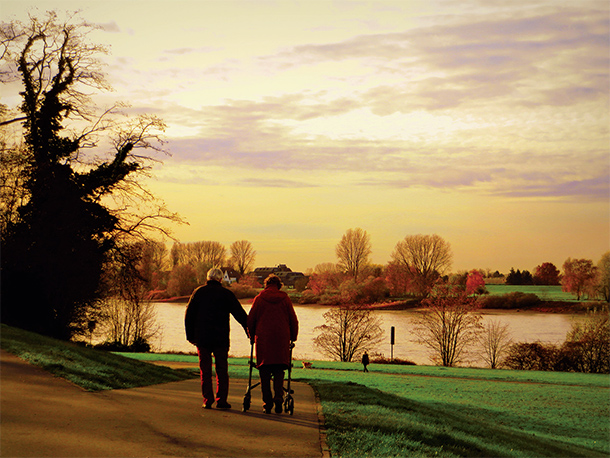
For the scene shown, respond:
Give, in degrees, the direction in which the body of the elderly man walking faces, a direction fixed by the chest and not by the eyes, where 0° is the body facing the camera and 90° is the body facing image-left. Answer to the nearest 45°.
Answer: approximately 180°

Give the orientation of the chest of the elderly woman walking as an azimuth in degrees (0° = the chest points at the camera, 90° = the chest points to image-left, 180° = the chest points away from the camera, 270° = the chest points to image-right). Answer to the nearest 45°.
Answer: approximately 180°

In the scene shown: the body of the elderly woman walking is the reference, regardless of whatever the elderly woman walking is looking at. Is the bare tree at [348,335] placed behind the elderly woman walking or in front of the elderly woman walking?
in front

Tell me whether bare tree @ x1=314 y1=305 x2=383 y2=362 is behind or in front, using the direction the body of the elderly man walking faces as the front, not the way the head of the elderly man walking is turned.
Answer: in front

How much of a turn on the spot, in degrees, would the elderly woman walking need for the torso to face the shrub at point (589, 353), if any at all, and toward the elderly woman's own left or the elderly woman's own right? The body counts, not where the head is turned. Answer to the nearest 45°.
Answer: approximately 45° to the elderly woman's own right

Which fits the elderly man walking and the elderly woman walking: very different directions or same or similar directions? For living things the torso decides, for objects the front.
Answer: same or similar directions

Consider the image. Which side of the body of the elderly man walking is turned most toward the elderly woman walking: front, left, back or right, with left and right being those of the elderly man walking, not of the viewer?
right

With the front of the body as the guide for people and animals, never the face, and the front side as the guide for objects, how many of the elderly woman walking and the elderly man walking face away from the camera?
2
